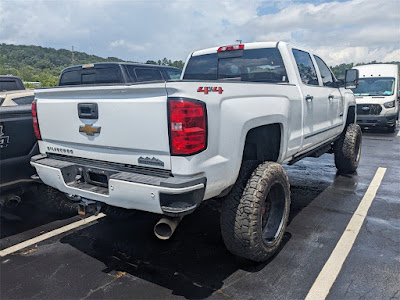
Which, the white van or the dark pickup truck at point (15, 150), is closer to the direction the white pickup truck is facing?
the white van

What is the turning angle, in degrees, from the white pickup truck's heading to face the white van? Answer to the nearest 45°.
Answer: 0° — it already faces it

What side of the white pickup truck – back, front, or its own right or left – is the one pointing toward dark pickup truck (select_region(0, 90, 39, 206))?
left

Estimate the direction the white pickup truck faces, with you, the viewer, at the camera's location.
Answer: facing away from the viewer and to the right of the viewer

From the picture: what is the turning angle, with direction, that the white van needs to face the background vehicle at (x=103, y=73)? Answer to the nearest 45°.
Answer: approximately 45° to its right

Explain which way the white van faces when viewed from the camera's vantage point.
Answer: facing the viewer

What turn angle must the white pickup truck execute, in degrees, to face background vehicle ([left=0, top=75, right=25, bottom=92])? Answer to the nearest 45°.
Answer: approximately 90° to its left

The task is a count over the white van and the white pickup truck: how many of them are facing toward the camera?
1

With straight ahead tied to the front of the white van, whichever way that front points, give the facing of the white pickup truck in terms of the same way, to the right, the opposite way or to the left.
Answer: the opposite way

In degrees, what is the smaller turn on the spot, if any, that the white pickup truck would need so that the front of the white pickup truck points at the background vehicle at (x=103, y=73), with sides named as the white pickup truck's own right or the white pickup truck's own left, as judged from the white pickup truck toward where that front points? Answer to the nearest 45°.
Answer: approximately 90° to the white pickup truck's own left

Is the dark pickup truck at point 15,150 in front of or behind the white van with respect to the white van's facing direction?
in front
